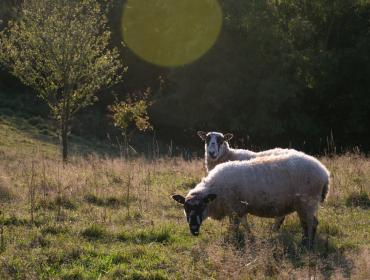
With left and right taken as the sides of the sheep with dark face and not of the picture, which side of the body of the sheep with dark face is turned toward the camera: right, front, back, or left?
left

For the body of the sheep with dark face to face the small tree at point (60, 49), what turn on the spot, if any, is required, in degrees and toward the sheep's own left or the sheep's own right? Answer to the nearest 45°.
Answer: approximately 45° to the sheep's own right
